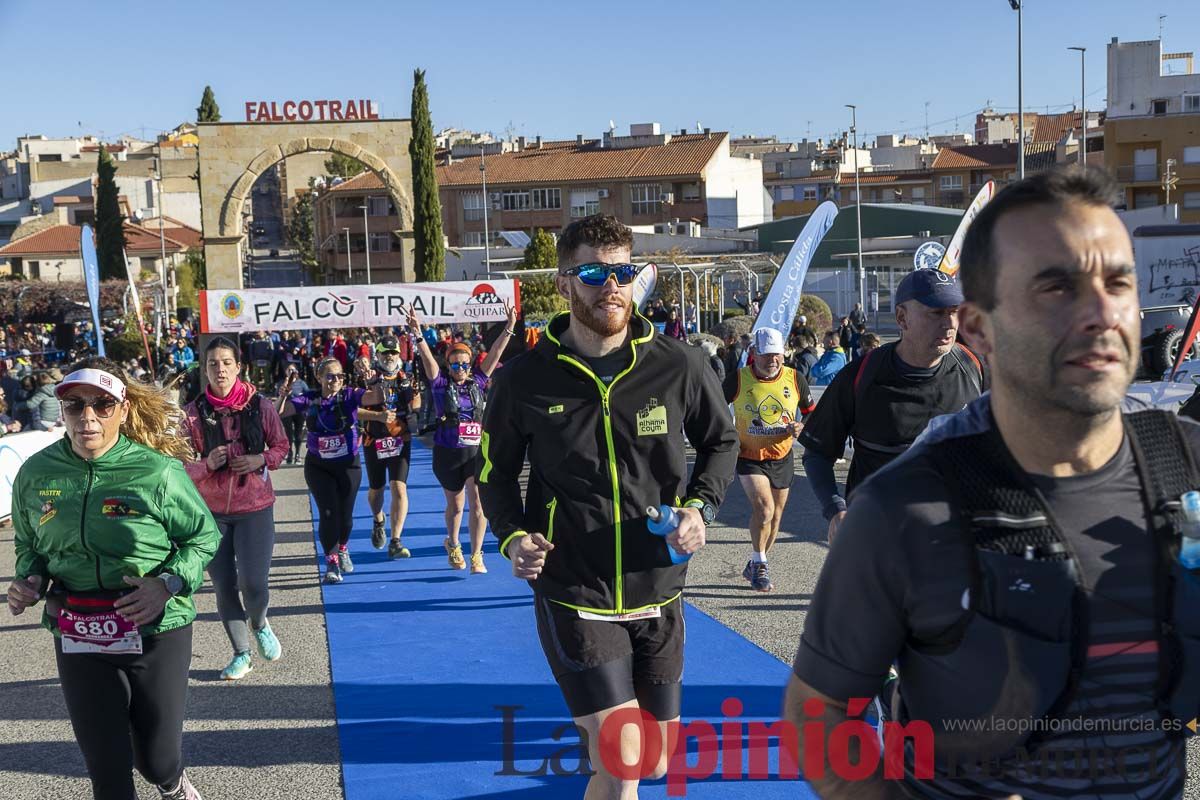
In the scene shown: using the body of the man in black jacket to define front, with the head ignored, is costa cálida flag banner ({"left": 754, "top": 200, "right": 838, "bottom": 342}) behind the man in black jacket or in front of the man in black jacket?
behind

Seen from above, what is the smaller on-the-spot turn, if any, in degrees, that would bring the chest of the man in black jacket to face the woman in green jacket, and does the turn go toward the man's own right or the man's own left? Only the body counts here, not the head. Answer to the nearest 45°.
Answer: approximately 90° to the man's own right

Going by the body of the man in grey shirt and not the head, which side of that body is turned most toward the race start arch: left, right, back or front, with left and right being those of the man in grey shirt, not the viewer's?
back

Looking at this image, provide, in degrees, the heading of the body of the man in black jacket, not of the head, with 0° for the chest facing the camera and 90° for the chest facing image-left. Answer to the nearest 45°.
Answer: approximately 0°

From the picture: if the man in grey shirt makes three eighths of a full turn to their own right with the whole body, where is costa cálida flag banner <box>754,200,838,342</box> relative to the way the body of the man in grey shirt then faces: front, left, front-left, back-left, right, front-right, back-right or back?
right

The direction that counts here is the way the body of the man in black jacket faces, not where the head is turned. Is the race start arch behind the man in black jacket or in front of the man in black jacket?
behind

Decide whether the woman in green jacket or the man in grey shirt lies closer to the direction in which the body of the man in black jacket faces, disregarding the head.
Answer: the man in grey shirt
